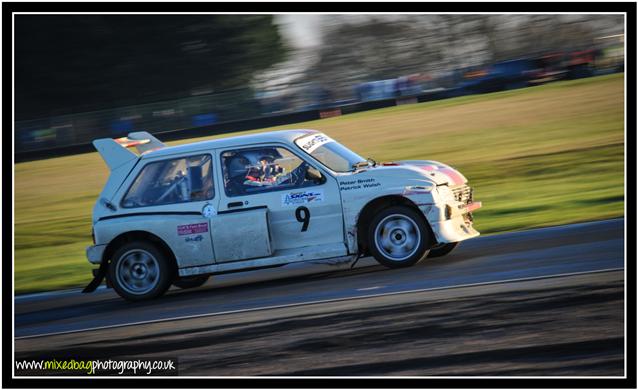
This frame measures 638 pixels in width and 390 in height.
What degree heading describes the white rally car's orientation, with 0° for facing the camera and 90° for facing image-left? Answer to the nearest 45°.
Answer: approximately 270°

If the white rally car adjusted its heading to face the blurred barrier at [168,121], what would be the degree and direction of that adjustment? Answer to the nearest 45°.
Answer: approximately 90° to its left

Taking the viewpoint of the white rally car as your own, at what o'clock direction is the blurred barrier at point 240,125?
The blurred barrier is roughly at 9 o'clock from the white rally car.
